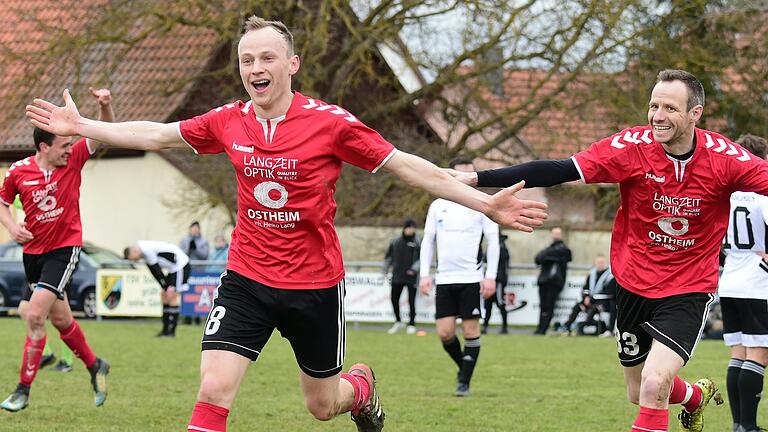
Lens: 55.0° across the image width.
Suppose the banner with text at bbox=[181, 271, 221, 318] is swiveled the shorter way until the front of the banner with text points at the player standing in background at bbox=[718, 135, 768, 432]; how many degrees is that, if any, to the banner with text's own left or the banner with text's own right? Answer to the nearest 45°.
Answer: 0° — it already faces them

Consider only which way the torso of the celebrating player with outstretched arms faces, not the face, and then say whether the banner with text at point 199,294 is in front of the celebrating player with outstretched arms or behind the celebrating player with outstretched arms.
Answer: behind

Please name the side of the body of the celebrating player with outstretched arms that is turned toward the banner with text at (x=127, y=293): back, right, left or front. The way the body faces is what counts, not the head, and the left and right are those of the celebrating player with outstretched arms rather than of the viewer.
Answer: back

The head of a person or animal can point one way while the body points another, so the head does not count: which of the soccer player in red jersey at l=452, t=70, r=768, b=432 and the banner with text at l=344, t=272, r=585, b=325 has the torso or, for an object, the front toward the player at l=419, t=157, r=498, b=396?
the banner with text

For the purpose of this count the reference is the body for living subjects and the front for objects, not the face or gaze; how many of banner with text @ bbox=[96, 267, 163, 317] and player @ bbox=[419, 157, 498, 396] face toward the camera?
2
